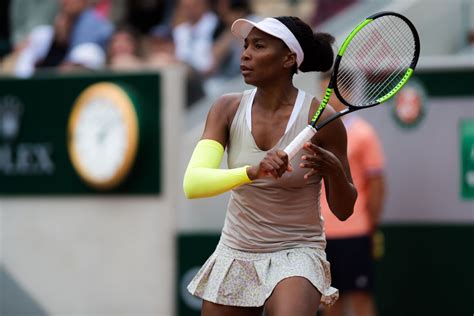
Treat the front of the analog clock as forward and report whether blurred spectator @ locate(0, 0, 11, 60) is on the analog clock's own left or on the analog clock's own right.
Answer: on the analog clock's own right

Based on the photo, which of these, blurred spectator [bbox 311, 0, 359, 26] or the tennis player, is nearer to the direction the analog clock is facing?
the tennis player

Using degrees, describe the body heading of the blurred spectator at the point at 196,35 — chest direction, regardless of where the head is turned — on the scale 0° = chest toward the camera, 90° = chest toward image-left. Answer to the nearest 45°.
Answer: approximately 0°

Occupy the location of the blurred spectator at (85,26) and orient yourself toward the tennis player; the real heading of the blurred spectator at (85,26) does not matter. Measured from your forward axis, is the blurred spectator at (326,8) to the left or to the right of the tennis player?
left

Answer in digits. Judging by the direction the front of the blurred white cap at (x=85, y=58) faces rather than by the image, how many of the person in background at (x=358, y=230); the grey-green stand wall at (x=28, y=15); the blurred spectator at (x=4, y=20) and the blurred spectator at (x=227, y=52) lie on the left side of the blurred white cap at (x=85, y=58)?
2

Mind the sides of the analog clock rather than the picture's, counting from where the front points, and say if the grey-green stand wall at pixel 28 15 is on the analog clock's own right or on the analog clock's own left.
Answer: on the analog clock's own right

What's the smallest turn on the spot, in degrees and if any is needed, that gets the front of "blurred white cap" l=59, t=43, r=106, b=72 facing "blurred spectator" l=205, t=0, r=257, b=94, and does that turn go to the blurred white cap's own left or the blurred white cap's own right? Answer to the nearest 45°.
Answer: approximately 90° to the blurred white cap's own left

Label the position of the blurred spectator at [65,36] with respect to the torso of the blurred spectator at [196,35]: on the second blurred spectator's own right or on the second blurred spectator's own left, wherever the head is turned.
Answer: on the second blurred spectator's own right

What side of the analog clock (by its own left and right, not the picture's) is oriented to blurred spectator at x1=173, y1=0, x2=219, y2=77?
back
